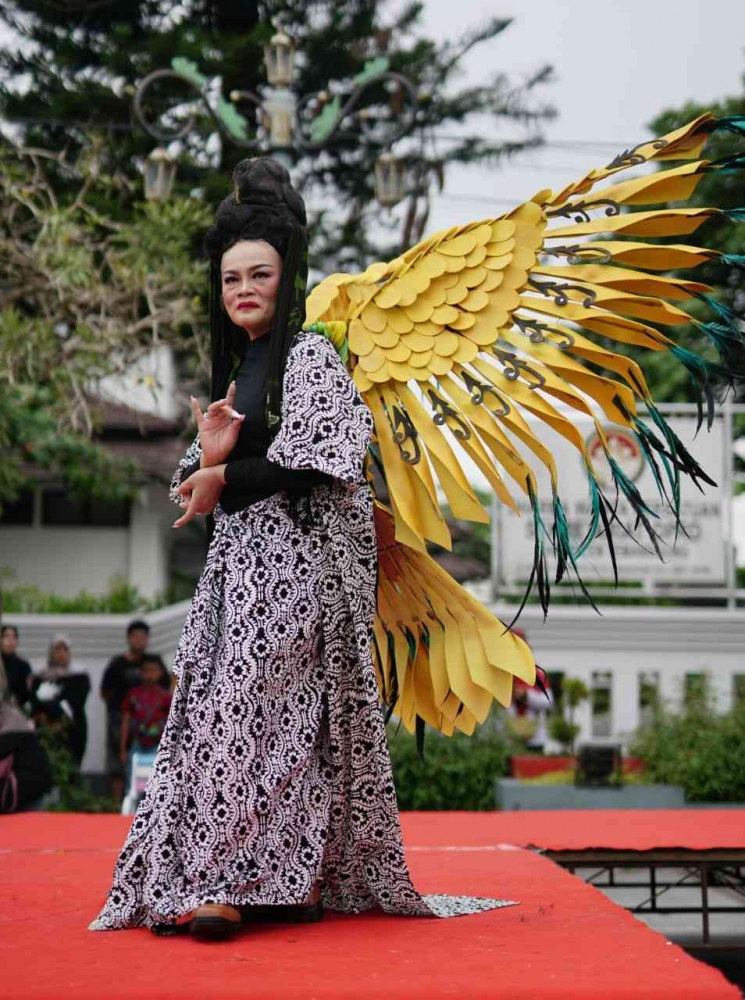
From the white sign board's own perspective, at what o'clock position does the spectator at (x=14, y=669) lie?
The spectator is roughly at 2 o'clock from the white sign board.

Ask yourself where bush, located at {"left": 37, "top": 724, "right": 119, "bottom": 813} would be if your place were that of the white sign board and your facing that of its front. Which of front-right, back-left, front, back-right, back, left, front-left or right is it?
front-right

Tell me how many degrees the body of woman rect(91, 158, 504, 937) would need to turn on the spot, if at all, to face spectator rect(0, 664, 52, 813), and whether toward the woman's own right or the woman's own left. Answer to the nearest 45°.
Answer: approximately 135° to the woman's own right

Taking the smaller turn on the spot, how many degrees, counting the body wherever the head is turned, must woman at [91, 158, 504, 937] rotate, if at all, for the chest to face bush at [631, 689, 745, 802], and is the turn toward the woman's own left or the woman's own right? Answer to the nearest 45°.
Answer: approximately 180°

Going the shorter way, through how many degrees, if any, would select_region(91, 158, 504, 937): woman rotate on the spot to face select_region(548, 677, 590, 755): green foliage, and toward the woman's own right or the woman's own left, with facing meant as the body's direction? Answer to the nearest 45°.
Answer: approximately 135° to the woman's own right

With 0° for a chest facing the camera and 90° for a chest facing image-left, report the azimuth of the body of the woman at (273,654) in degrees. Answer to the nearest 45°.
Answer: approximately 45°

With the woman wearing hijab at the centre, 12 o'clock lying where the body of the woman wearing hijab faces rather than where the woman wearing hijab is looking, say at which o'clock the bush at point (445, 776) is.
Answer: The bush is roughly at 10 o'clock from the woman wearing hijab.

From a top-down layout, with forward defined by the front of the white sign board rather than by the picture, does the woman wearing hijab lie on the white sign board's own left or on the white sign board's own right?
on the white sign board's own right

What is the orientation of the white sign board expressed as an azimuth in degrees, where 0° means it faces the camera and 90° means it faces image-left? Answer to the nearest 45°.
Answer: approximately 0°

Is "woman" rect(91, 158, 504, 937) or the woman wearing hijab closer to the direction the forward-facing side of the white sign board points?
the woman
